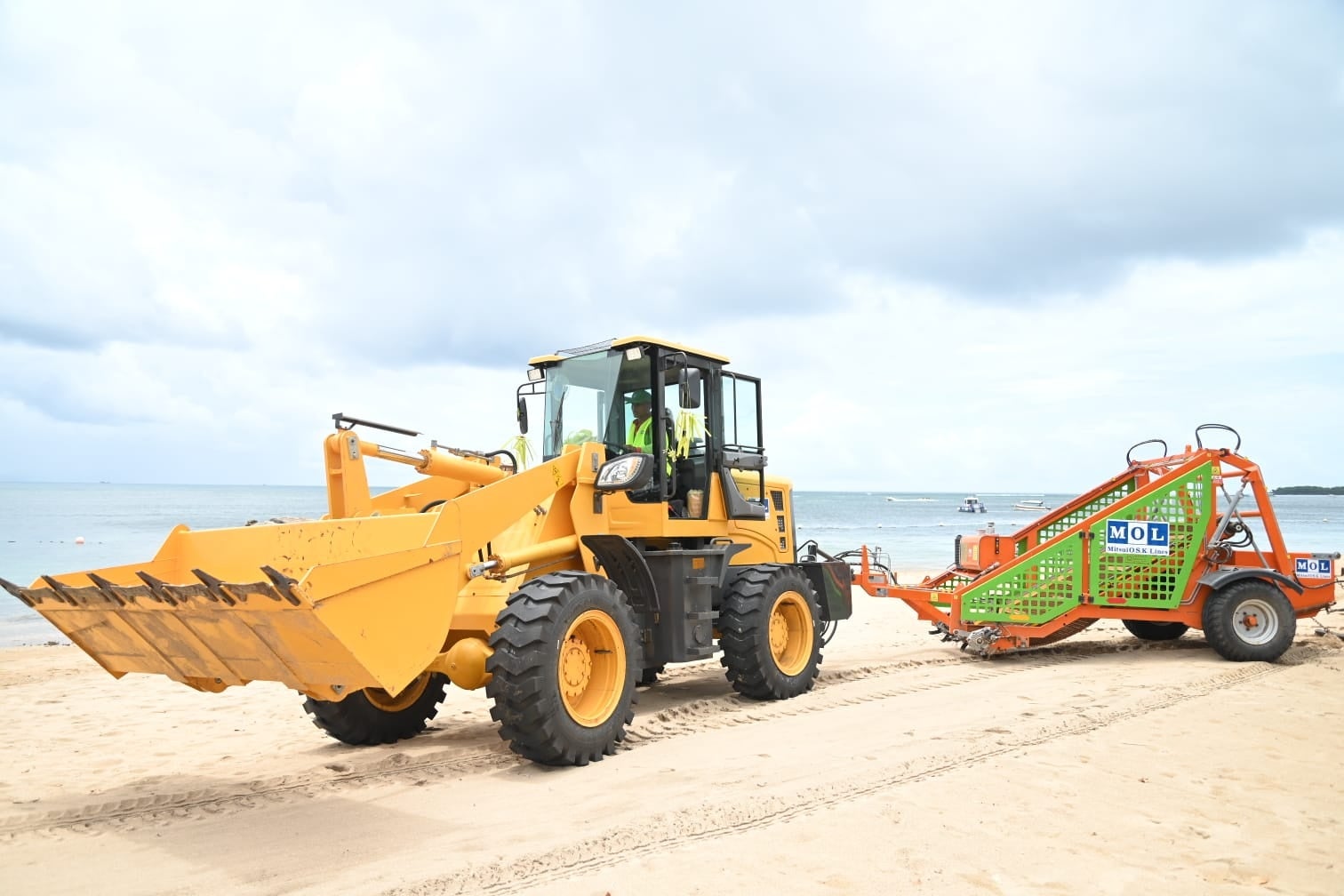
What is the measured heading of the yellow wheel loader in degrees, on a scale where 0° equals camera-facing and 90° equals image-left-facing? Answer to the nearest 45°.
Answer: approximately 45°

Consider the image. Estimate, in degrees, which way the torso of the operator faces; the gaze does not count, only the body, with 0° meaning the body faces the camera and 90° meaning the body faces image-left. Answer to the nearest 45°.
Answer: approximately 45°
